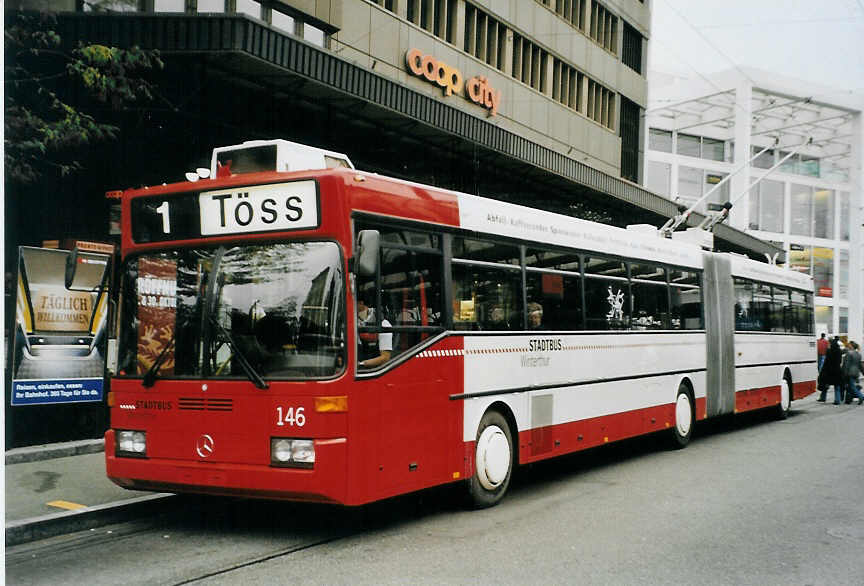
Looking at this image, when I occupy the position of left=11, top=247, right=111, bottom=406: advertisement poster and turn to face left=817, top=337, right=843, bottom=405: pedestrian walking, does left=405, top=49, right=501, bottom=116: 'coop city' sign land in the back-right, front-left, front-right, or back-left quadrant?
front-left

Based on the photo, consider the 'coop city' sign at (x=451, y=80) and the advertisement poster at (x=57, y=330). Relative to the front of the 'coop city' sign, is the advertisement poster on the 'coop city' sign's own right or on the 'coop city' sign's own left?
on the 'coop city' sign's own right

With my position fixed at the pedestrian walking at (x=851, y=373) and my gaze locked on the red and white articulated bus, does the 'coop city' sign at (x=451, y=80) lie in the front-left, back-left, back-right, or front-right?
front-right

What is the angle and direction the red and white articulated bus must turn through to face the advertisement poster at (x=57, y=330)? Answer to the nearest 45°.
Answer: approximately 90° to its right

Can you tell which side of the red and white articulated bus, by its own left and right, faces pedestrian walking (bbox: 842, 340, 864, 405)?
back

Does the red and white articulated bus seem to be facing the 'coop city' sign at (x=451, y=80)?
no

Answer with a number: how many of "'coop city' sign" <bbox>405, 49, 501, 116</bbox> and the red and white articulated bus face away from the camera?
0

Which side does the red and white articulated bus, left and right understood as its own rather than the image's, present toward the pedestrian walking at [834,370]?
back

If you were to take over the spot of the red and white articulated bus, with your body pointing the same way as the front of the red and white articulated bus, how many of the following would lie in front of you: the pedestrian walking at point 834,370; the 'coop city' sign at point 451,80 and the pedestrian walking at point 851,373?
0

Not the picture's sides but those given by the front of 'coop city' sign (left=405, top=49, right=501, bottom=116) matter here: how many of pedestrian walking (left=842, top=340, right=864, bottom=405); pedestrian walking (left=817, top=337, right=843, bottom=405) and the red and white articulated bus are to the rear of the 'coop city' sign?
0

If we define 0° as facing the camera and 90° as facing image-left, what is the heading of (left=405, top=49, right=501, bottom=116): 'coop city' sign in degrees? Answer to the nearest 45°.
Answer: approximately 315°
